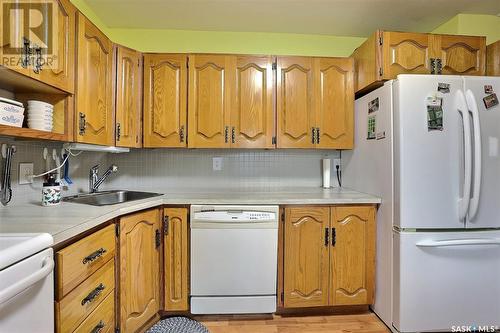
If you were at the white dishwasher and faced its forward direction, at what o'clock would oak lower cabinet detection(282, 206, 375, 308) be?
The oak lower cabinet is roughly at 9 o'clock from the white dishwasher.

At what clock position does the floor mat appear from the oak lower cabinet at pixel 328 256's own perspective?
The floor mat is roughly at 2 o'clock from the oak lower cabinet.

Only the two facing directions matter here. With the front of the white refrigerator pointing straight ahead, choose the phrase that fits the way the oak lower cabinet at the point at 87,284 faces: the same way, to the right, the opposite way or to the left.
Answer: to the left

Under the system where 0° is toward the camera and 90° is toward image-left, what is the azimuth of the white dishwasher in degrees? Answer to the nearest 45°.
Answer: approximately 0°

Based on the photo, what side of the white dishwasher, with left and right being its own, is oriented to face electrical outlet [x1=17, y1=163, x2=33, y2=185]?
right

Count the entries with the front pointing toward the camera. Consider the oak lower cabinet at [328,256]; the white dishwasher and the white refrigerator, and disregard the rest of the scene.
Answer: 3

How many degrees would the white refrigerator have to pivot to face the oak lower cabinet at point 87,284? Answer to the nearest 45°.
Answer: approximately 45° to its right

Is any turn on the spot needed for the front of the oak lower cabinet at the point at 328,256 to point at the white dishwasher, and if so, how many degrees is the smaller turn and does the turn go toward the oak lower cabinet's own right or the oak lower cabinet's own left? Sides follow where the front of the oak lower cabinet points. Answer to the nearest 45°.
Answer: approximately 90° to the oak lower cabinet's own right

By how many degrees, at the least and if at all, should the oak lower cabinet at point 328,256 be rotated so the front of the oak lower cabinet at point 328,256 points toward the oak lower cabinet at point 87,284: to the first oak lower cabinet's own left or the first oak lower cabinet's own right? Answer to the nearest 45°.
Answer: approximately 45° to the first oak lower cabinet's own right
